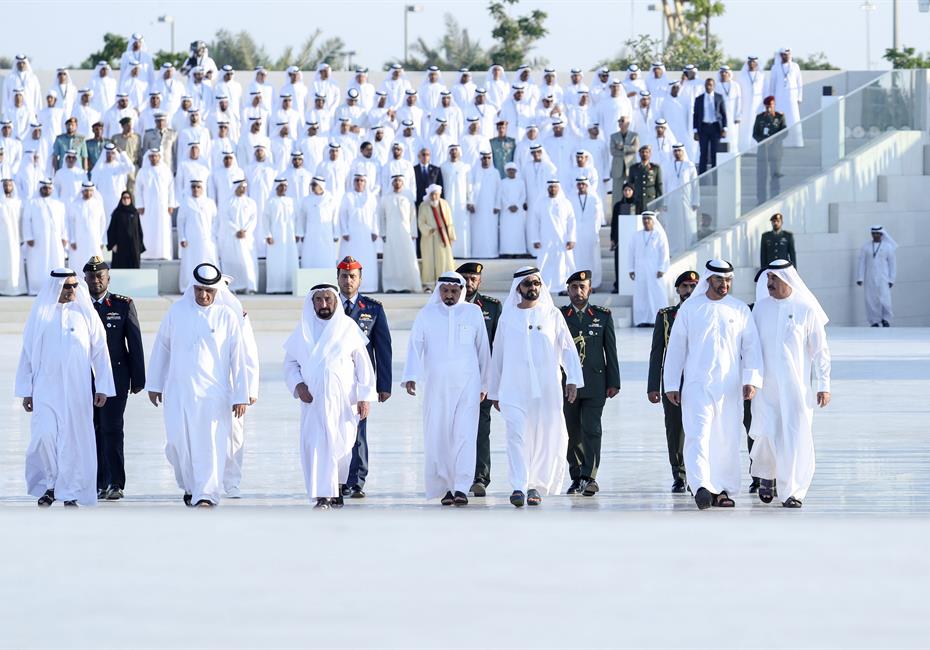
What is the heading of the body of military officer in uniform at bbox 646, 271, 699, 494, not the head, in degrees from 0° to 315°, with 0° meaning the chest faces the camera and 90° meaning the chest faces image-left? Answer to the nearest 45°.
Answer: approximately 0°

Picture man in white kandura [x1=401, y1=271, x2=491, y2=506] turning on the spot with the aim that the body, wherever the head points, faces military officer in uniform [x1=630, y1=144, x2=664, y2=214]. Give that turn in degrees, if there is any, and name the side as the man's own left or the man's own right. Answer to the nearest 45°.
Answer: approximately 180°

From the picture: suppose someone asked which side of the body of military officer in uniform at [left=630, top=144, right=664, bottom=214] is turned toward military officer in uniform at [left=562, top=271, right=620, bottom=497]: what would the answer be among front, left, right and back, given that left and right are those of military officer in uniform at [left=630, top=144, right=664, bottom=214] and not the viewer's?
front

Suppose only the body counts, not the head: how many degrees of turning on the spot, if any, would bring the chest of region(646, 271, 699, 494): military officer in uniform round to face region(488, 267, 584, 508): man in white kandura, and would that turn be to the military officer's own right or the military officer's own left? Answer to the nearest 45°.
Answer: approximately 45° to the military officer's own right

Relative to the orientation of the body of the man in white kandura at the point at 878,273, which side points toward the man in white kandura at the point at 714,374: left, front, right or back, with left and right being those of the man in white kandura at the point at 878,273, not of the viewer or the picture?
front

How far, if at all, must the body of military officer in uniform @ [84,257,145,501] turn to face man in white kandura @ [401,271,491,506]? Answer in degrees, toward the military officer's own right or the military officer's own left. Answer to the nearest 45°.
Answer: approximately 90° to the military officer's own left

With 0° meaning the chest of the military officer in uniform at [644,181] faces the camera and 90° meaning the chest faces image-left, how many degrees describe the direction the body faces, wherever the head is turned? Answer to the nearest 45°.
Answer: approximately 0°

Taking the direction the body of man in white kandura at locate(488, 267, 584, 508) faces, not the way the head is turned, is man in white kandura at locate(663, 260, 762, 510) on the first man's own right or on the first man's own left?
on the first man's own left
